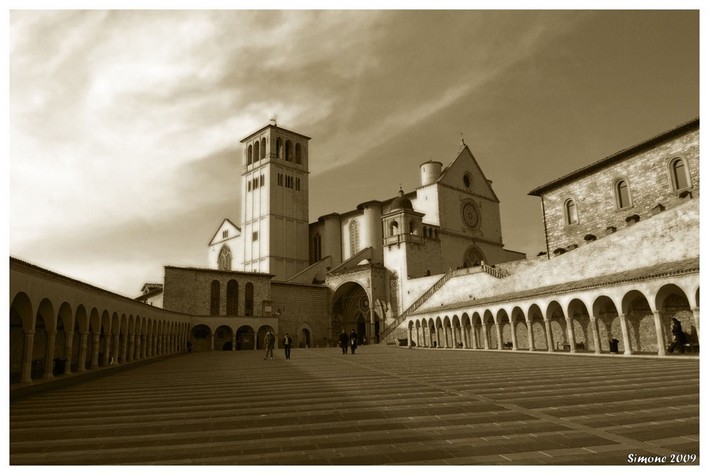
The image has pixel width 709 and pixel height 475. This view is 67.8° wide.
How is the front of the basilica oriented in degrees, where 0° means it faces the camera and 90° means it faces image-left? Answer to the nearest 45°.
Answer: approximately 315°

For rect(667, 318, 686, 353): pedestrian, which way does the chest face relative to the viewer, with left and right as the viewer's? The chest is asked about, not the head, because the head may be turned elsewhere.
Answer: facing to the left of the viewer
